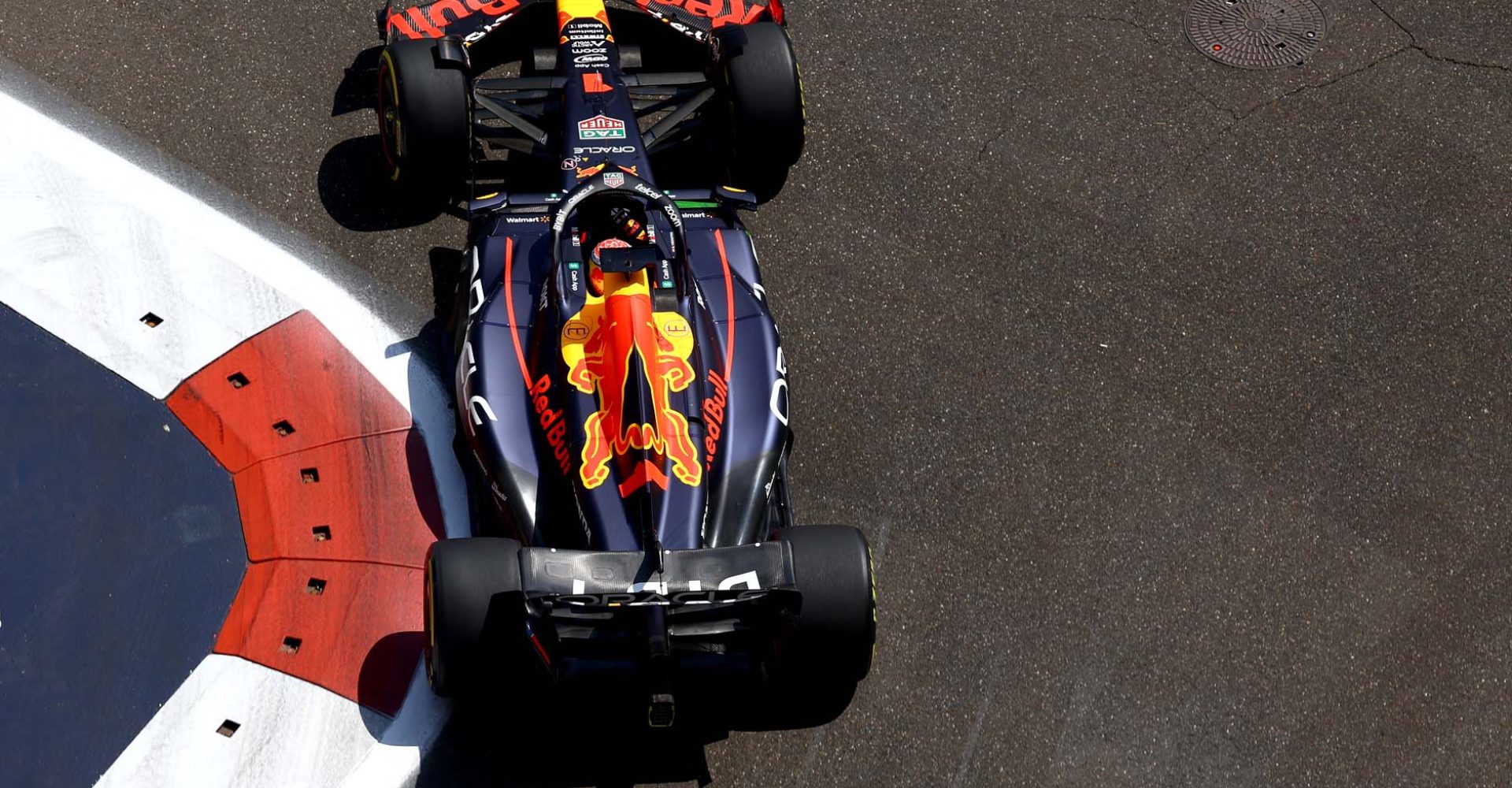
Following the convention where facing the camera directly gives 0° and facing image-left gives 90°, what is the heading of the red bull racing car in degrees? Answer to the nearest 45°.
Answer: approximately 180°

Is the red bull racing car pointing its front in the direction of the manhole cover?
no
